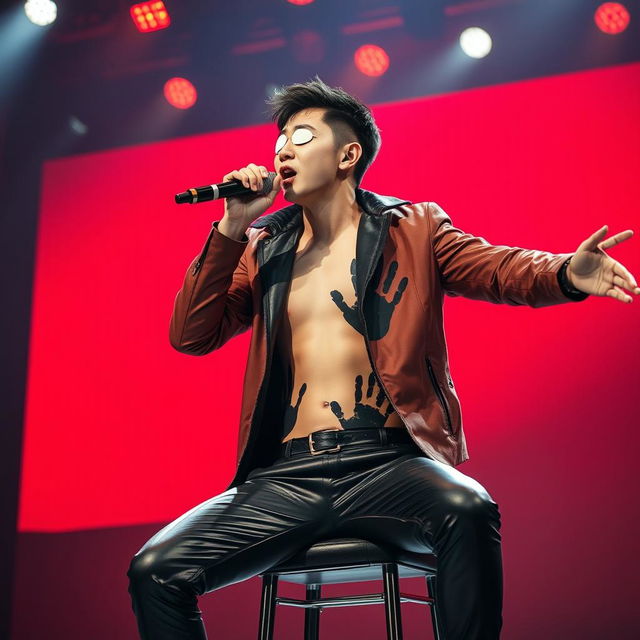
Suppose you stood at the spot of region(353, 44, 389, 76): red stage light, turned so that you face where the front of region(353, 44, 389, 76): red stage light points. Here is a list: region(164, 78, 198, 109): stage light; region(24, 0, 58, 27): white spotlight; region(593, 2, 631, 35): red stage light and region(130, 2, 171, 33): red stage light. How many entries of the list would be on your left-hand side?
1

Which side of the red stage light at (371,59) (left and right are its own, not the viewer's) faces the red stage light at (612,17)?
left

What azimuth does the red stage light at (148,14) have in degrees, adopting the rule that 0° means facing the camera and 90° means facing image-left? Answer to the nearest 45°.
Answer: approximately 0°

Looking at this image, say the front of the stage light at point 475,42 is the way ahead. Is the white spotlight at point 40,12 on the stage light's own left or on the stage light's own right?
on the stage light's own right

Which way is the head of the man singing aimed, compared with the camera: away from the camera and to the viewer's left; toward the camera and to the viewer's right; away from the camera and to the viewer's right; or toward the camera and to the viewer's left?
toward the camera and to the viewer's left

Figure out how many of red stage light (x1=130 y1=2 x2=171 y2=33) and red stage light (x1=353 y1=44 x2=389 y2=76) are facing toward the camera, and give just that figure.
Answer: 2

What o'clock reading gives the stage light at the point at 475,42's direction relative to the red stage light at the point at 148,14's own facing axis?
The stage light is roughly at 10 o'clock from the red stage light.

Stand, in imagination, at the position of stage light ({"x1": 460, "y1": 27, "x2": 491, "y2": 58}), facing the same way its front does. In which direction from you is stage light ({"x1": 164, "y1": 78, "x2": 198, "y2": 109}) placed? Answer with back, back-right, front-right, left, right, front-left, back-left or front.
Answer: right

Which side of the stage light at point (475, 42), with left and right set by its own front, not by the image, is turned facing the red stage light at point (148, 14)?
right
